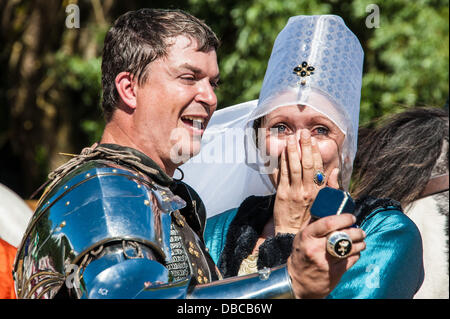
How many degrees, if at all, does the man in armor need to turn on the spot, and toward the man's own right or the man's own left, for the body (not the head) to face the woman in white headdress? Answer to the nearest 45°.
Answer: approximately 90° to the man's own left

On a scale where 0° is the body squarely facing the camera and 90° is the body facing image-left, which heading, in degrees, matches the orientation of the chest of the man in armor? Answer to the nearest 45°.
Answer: approximately 315°
